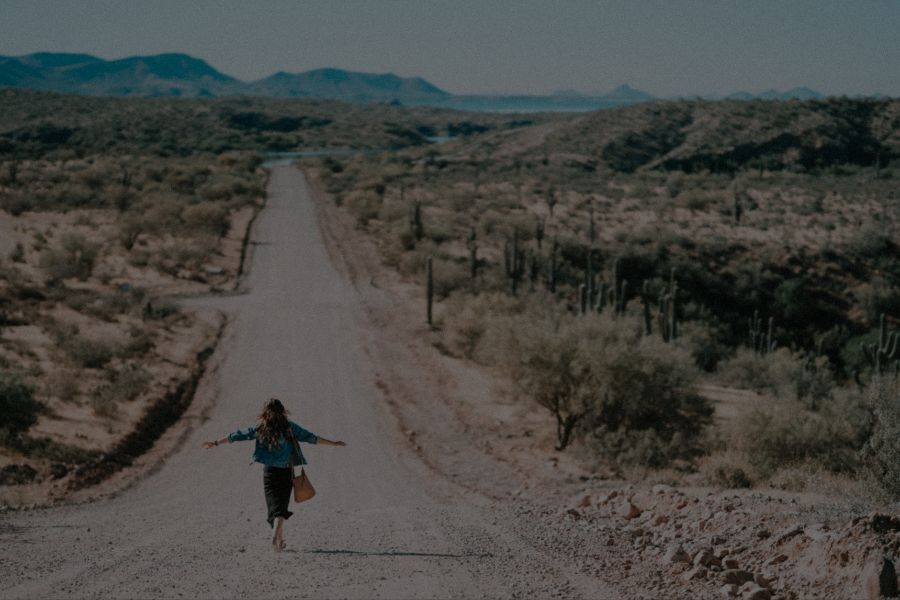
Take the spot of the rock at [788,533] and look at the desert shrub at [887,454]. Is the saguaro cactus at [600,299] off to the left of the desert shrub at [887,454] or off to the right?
left

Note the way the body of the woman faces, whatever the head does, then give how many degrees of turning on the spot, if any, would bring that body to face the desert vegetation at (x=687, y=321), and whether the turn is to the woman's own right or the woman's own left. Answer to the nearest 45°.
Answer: approximately 45° to the woman's own right

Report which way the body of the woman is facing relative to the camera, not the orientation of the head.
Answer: away from the camera

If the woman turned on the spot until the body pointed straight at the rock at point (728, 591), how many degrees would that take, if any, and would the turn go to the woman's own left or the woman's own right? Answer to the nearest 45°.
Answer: approximately 135° to the woman's own right

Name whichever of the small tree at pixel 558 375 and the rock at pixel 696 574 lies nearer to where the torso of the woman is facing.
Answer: the small tree

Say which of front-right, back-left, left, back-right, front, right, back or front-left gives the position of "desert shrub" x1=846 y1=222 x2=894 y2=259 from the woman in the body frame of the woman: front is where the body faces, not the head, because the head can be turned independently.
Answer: front-right

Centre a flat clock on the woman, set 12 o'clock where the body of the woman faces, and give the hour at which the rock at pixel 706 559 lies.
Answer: The rock is roughly at 4 o'clock from the woman.

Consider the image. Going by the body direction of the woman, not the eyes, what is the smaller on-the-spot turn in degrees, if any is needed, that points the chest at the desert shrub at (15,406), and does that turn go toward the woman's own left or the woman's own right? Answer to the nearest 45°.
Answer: approximately 45° to the woman's own left

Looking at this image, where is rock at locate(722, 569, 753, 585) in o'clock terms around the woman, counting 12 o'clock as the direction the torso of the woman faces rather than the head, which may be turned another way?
The rock is roughly at 4 o'clock from the woman.

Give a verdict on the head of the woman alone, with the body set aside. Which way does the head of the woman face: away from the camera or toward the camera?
away from the camera

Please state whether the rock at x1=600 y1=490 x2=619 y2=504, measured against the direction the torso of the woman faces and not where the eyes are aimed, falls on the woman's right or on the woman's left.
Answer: on the woman's right

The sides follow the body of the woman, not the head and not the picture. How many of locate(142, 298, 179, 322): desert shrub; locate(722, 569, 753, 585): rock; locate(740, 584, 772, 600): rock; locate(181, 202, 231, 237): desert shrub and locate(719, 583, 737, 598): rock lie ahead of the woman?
2
